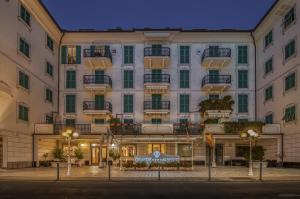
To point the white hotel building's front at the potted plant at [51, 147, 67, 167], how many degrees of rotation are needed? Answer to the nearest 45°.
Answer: approximately 45° to its right

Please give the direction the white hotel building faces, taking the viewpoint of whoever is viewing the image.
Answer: facing the viewer
